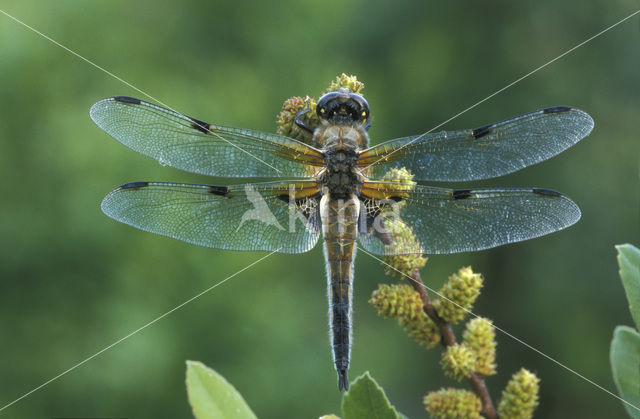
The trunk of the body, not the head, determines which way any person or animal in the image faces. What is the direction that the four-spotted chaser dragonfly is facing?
away from the camera
